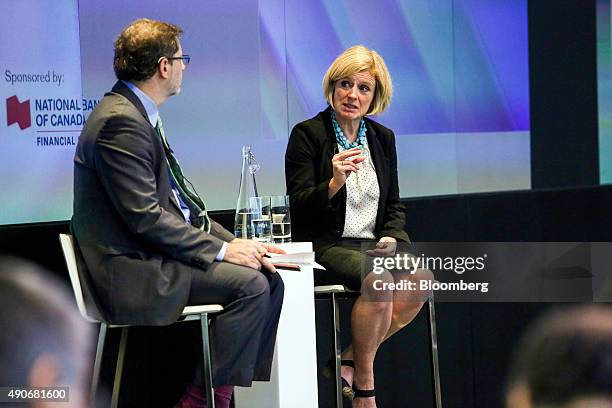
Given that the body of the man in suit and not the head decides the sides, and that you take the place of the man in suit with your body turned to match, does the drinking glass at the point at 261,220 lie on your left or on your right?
on your left

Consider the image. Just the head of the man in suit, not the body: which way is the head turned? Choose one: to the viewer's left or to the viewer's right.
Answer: to the viewer's right

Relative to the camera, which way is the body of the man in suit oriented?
to the viewer's right

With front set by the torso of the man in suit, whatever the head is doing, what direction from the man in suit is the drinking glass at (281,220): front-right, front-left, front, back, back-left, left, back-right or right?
front-left

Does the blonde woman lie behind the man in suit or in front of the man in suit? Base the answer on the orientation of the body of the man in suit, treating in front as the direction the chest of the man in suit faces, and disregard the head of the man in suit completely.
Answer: in front

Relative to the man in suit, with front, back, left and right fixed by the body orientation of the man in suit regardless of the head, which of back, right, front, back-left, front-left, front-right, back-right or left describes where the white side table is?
front-left
